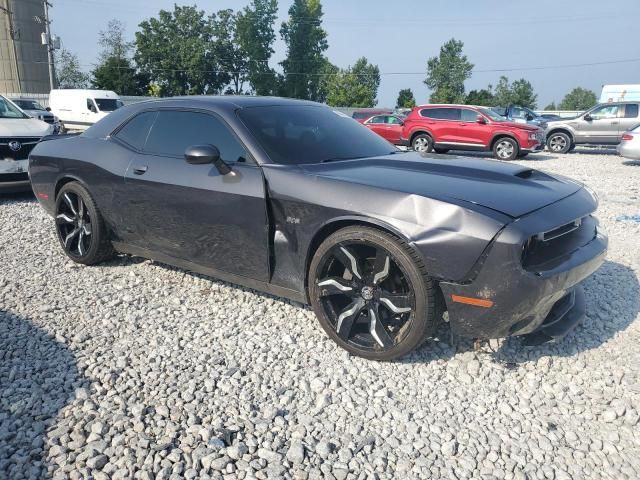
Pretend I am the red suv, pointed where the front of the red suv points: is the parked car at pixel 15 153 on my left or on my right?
on my right

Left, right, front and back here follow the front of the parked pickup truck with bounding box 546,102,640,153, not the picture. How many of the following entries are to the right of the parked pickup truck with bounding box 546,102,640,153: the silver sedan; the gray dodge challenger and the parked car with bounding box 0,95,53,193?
0

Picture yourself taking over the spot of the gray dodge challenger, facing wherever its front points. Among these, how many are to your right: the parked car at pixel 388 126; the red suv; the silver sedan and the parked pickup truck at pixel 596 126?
0

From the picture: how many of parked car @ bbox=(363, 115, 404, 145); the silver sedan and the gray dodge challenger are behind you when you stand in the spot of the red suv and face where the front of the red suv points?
1

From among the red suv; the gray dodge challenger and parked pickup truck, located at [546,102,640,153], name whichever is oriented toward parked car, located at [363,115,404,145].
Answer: parked pickup truck, located at [546,102,640,153]

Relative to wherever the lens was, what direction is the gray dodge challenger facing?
facing the viewer and to the right of the viewer

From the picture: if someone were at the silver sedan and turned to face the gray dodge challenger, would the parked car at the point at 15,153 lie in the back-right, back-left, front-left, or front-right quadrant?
front-right

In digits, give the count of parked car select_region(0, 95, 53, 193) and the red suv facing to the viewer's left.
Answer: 0

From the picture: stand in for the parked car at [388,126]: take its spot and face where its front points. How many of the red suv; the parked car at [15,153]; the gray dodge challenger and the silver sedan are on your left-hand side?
0

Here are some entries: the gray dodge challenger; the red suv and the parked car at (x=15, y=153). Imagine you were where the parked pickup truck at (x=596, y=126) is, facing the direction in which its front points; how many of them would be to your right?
0

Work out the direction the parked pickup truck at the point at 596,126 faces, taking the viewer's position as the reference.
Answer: facing to the left of the viewer

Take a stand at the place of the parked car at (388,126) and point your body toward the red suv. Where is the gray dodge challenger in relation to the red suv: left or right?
right

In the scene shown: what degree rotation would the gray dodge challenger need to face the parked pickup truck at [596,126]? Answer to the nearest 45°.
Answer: approximately 90° to its left
